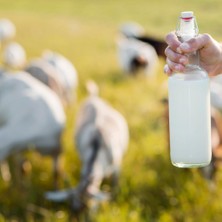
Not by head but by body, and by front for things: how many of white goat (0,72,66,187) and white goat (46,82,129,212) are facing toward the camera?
1

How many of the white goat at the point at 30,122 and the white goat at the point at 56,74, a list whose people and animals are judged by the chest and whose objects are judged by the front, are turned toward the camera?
0

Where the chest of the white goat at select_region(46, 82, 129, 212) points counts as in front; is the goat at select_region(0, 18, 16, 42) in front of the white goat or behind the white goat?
behind

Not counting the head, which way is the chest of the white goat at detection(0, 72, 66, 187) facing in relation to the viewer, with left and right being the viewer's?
facing to the left of the viewer

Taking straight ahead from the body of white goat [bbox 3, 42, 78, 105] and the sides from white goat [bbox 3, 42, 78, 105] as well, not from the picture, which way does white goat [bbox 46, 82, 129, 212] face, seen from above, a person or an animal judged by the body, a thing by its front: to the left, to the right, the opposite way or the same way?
to the left

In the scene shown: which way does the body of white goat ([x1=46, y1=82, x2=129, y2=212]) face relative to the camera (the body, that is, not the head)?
toward the camera

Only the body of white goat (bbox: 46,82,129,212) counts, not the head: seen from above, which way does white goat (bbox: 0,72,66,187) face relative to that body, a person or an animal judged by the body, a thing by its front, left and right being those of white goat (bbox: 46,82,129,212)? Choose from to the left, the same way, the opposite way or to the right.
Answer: to the right
